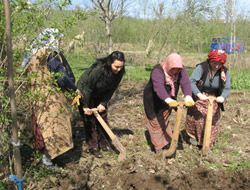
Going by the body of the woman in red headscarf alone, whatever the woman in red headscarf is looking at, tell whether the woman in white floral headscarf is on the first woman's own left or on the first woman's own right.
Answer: on the first woman's own right

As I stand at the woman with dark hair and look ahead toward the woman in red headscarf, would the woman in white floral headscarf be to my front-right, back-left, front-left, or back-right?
back-right

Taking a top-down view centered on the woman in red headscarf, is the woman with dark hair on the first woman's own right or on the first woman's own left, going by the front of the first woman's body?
on the first woman's own right

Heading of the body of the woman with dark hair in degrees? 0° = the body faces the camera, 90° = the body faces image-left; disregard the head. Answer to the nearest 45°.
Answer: approximately 315°

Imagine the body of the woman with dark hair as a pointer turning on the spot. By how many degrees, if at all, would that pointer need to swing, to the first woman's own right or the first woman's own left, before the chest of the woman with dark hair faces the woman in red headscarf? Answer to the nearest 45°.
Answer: approximately 45° to the first woman's own left

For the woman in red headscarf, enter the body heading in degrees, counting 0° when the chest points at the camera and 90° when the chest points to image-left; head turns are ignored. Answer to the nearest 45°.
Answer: approximately 0°

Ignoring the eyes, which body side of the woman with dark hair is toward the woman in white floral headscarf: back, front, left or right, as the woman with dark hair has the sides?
right
